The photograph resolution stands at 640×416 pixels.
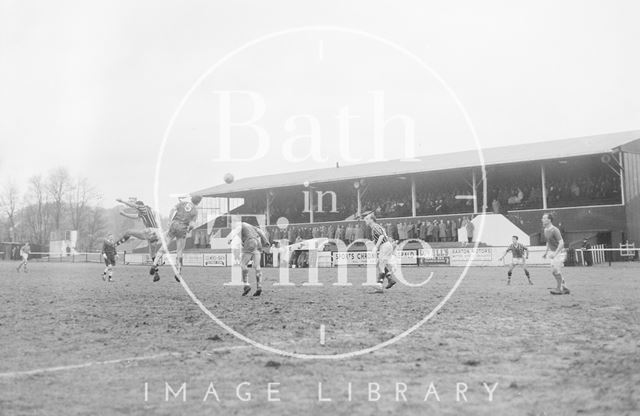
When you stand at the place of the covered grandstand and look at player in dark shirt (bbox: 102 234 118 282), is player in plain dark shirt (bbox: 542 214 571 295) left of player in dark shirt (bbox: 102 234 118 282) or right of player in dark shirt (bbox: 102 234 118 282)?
left

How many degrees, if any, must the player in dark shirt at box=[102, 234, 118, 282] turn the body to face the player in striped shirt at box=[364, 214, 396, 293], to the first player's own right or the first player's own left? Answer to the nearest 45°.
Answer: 0° — they already face them

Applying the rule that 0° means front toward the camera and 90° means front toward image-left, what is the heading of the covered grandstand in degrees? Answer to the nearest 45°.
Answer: approximately 45°

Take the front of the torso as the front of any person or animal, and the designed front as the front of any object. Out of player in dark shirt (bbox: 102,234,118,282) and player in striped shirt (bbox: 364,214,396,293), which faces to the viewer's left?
player in striped shirt (bbox: 364,214,396,293)

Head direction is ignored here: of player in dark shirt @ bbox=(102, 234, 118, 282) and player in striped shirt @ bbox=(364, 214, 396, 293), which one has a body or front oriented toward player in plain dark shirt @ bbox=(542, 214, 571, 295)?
player in dark shirt @ bbox=(102, 234, 118, 282)

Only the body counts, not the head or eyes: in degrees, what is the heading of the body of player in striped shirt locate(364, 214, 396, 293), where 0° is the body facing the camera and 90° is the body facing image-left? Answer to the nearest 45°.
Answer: approximately 90°

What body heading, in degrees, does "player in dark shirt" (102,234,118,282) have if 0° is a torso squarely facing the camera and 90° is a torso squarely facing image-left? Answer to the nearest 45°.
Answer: approximately 315°

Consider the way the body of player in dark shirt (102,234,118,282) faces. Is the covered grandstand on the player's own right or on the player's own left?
on the player's own left

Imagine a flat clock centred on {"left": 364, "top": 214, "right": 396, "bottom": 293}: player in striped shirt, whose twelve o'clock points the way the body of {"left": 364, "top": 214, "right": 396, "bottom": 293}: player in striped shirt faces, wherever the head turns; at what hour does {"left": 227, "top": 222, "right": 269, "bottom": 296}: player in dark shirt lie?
{"left": 227, "top": 222, "right": 269, "bottom": 296}: player in dark shirt is roughly at 11 o'clock from {"left": 364, "top": 214, "right": 396, "bottom": 293}: player in striped shirt.

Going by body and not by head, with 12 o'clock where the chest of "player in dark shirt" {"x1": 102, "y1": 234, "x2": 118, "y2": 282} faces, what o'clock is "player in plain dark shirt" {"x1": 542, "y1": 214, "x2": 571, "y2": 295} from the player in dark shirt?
The player in plain dark shirt is roughly at 12 o'clock from the player in dark shirt.

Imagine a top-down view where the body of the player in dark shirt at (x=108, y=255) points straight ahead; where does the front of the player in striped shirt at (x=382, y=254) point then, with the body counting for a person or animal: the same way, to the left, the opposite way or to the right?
the opposite way
